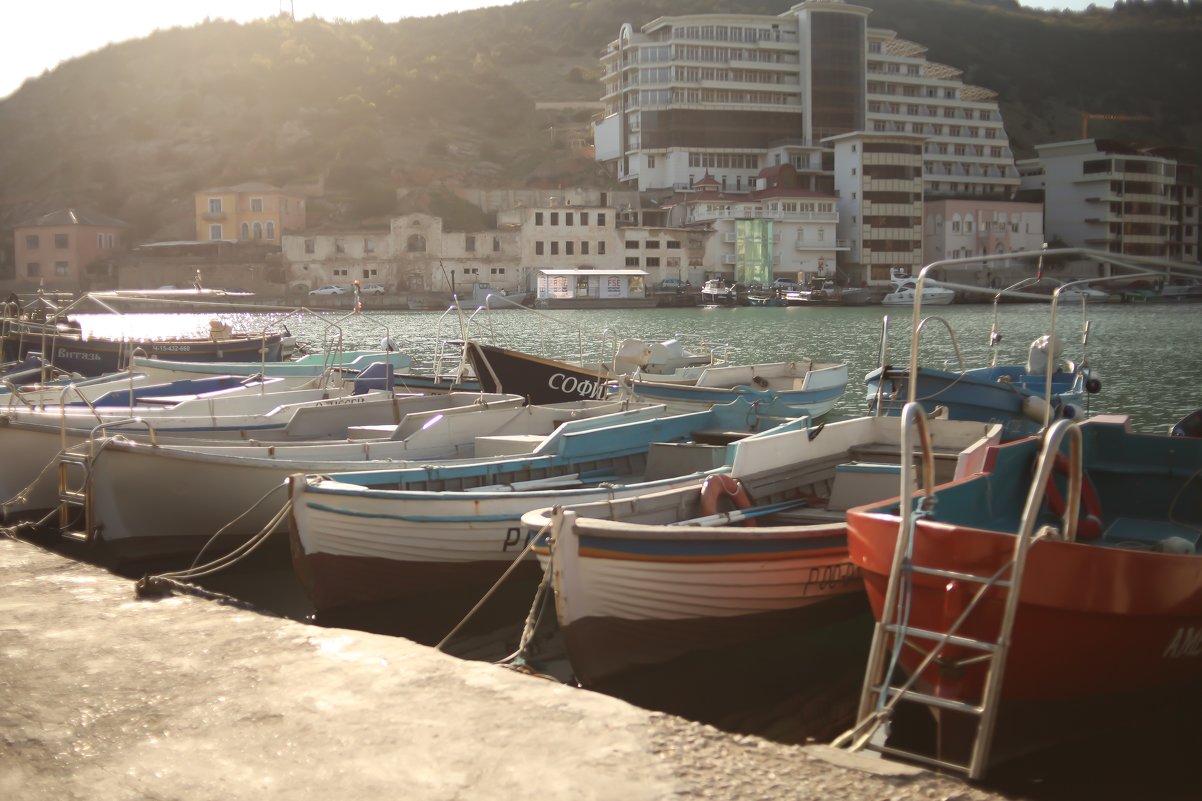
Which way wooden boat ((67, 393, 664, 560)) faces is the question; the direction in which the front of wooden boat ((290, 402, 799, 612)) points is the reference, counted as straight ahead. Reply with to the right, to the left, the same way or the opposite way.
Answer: the same way

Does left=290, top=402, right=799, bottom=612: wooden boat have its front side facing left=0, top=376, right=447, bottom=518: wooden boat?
no

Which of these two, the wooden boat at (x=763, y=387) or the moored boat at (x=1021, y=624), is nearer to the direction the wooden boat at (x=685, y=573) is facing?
the moored boat

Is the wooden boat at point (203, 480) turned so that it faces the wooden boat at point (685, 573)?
no

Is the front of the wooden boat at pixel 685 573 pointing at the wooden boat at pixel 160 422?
no

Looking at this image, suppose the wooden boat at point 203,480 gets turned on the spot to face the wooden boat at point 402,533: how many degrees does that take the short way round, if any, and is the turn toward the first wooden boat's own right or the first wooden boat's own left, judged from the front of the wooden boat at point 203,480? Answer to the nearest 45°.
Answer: approximately 90° to the first wooden boat's own left

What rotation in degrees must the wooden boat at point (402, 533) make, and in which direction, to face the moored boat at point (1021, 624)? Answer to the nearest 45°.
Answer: approximately 90° to its left

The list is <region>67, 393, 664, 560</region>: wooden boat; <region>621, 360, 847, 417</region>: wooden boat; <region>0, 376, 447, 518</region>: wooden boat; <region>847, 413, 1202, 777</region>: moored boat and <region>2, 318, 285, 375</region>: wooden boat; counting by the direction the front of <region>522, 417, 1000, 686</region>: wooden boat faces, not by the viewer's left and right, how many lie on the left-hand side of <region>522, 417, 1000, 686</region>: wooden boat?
1

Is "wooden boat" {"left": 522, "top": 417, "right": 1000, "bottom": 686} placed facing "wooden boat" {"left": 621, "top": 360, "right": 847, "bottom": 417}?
no

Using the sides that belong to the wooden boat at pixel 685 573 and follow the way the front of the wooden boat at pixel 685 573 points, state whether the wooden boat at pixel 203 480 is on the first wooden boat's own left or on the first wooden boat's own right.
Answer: on the first wooden boat's own right

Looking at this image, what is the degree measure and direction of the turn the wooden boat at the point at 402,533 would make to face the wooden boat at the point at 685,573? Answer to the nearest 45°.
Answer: approximately 90° to its left

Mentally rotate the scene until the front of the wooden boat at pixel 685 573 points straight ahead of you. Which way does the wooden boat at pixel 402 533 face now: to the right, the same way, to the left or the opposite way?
the same way
